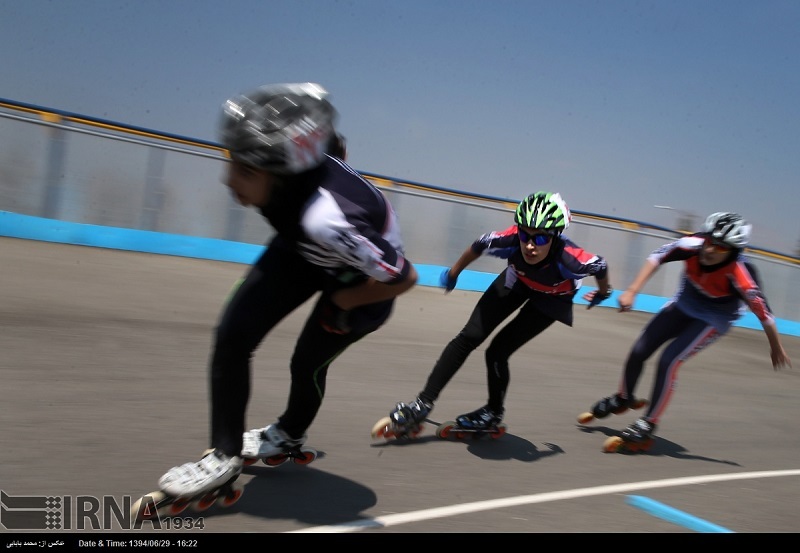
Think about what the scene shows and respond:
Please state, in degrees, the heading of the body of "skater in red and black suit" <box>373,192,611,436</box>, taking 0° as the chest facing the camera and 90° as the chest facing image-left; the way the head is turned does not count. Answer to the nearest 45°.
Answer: approximately 45°

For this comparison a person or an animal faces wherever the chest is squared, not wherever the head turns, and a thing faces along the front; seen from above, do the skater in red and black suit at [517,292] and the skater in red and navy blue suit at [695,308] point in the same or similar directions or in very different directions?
same or similar directions

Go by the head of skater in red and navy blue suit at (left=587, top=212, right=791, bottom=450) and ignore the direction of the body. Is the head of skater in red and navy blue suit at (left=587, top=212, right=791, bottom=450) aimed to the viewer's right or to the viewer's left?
to the viewer's left

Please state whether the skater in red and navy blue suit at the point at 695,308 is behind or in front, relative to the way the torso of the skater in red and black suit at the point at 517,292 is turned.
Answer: behind

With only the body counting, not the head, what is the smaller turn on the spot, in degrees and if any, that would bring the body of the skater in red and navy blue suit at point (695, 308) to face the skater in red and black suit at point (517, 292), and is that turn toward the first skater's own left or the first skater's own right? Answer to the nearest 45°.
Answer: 0° — they already face them

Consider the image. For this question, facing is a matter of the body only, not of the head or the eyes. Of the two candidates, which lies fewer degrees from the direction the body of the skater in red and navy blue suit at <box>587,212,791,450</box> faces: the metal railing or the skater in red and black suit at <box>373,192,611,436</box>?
the skater in red and black suit

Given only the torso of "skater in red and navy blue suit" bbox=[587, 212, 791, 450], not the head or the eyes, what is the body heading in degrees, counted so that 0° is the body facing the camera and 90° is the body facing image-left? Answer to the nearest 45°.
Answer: approximately 45°

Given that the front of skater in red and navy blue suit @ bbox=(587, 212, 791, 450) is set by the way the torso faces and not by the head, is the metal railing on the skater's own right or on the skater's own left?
on the skater's own right

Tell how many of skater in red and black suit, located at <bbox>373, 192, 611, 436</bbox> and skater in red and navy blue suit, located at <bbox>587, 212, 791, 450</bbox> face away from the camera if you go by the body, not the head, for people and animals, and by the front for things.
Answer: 0

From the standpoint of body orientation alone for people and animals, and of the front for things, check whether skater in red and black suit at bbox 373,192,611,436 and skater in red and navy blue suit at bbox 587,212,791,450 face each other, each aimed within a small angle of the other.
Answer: no
